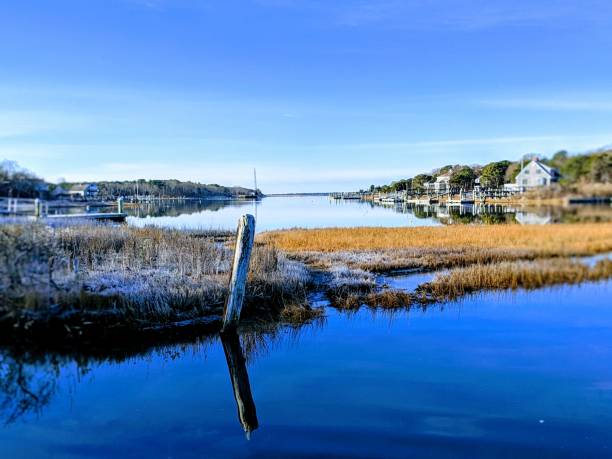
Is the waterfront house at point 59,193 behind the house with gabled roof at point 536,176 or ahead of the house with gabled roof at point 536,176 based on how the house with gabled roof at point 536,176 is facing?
ahead

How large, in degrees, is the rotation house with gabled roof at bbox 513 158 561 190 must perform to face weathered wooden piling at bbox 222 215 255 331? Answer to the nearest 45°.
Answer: approximately 45° to its right

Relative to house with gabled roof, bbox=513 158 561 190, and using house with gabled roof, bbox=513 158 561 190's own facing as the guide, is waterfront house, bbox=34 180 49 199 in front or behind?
in front

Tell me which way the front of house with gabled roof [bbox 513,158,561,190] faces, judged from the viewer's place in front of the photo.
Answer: facing the viewer and to the left of the viewer
